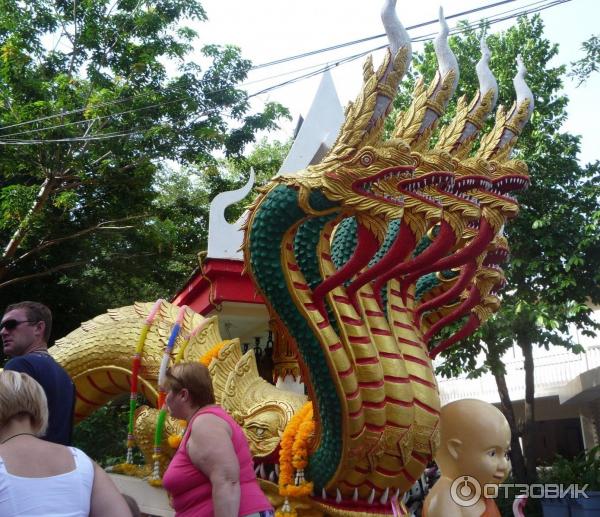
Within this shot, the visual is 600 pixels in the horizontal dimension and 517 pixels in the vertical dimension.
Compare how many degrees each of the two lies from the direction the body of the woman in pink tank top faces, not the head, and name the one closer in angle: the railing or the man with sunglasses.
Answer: the man with sunglasses

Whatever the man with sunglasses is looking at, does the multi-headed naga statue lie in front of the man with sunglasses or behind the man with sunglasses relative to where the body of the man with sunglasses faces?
behind

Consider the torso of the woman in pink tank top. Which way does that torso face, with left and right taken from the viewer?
facing to the left of the viewer

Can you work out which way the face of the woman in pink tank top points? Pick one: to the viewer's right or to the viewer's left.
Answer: to the viewer's left

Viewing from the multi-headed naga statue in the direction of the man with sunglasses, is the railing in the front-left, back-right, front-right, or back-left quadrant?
back-right

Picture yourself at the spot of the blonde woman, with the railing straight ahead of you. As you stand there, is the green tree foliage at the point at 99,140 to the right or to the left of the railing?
left
